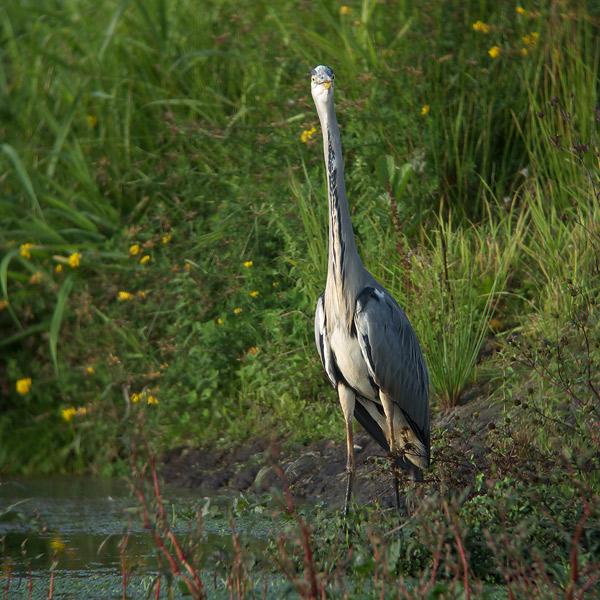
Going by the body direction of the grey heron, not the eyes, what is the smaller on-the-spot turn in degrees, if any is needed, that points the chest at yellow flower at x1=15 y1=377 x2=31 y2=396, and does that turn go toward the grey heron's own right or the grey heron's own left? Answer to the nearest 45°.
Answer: approximately 90° to the grey heron's own right

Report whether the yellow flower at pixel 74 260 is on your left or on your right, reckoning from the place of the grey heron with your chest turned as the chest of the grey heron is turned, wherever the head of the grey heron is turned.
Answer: on your right

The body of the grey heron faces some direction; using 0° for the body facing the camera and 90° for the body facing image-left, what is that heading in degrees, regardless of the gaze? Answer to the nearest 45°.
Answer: approximately 45°

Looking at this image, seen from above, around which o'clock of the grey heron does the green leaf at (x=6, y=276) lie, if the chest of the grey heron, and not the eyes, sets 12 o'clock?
The green leaf is roughly at 3 o'clock from the grey heron.

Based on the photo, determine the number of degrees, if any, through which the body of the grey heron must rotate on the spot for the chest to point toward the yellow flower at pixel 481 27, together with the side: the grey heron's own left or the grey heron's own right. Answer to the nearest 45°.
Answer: approximately 135° to the grey heron's own right

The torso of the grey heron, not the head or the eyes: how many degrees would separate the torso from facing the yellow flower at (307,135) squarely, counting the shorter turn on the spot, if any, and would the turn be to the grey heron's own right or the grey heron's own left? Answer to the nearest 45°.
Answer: approximately 135° to the grey heron's own right

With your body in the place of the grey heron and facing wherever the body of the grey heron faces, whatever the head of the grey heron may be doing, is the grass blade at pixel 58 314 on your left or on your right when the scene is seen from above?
on your right
